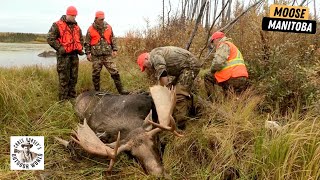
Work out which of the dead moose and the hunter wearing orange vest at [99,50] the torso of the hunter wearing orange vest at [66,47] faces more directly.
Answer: the dead moose

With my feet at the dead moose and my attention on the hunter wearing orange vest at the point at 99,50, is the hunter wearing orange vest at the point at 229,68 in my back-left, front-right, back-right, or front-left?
front-right

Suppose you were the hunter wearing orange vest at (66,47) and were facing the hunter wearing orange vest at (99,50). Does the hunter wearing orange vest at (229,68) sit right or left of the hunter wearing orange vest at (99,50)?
right

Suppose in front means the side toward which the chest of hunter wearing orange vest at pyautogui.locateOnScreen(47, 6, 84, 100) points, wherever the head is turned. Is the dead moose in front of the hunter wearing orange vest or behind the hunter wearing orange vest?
in front

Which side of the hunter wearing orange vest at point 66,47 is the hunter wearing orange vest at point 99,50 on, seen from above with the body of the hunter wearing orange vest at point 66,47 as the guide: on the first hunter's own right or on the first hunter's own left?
on the first hunter's own left
